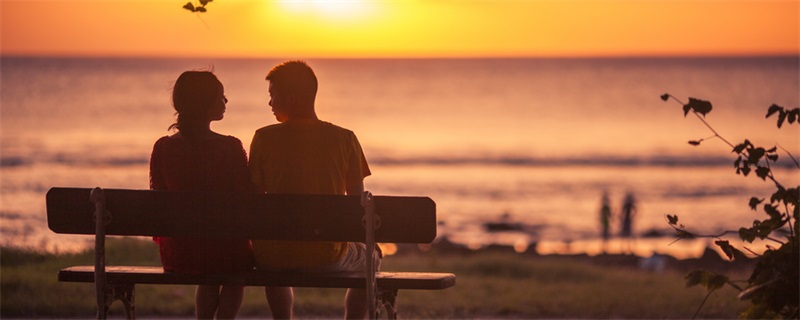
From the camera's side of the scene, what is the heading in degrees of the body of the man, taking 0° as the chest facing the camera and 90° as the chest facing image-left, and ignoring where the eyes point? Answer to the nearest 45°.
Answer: approximately 180°

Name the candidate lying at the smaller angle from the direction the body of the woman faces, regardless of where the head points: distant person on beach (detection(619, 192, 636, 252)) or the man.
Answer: the distant person on beach

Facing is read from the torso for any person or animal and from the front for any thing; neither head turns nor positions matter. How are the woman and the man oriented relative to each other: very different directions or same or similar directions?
same or similar directions

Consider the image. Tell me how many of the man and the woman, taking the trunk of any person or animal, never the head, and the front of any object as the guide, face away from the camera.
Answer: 2

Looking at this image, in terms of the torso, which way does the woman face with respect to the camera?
away from the camera

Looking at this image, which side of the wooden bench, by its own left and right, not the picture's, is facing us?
back

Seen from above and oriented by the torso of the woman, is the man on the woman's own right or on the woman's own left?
on the woman's own right

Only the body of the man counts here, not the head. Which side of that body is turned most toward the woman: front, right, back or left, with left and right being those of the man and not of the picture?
left

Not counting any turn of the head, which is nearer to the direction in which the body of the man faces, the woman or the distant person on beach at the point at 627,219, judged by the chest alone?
the distant person on beach
